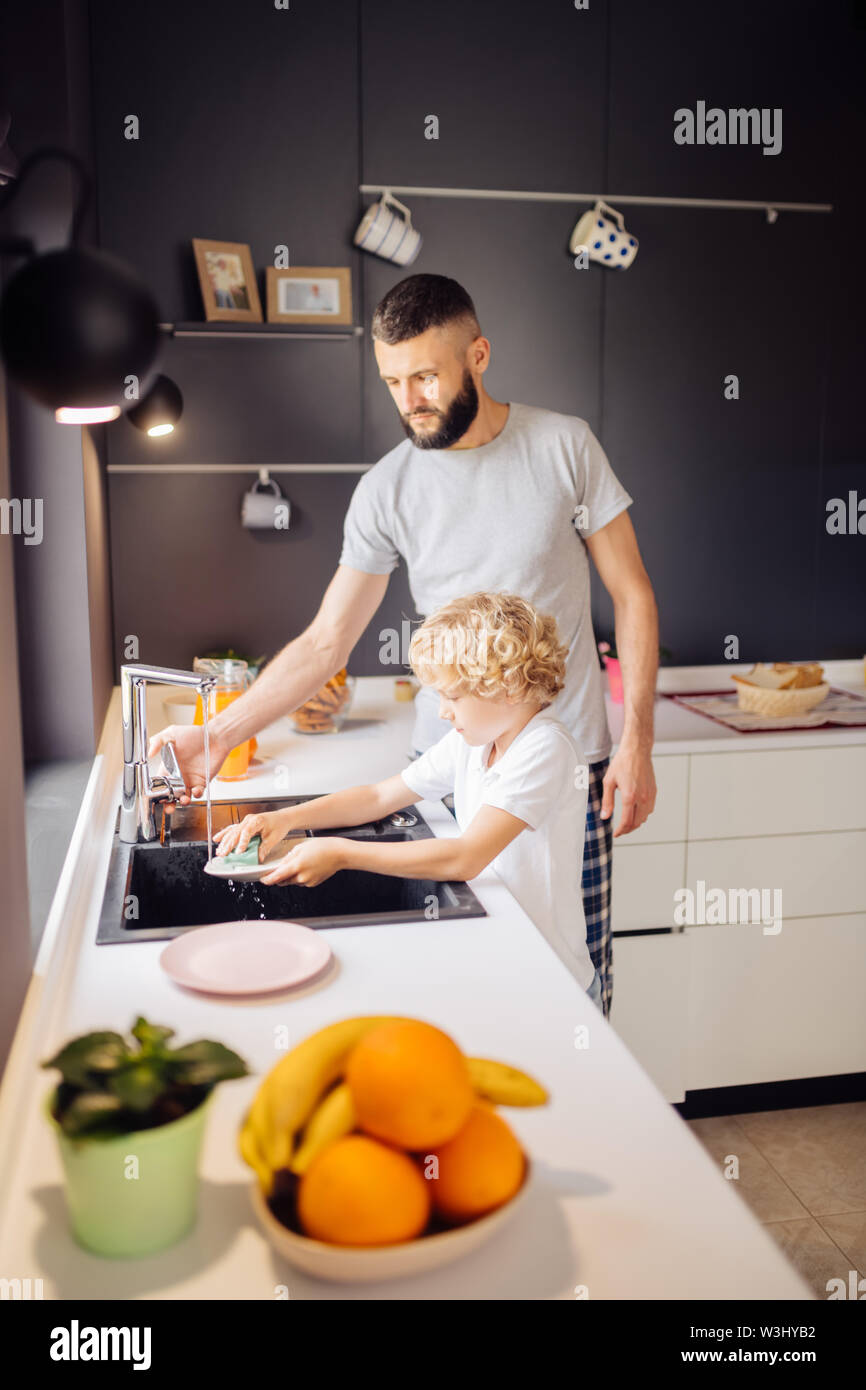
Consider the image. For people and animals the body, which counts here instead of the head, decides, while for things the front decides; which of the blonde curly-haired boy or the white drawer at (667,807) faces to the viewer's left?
the blonde curly-haired boy

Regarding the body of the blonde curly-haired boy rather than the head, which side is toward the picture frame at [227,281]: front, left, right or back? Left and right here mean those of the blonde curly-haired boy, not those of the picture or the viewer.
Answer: right

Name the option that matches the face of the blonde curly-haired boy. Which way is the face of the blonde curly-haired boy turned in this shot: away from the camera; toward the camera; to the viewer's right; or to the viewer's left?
to the viewer's left

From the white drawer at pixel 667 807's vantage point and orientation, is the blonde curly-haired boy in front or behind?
in front

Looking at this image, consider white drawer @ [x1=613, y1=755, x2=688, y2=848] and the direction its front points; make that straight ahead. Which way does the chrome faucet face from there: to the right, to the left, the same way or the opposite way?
to the left

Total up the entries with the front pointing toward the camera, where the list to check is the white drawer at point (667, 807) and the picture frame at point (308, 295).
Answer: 2

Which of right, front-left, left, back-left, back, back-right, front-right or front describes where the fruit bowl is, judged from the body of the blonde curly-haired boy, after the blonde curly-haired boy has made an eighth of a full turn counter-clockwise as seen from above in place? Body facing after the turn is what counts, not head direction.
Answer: front-left

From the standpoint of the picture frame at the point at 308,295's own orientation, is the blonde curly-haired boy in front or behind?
in front

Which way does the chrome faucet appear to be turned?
to the viewer's right

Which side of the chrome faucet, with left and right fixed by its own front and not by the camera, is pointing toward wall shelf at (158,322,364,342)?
left

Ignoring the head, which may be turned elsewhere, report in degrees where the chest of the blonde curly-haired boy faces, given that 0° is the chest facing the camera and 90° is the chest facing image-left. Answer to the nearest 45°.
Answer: approximately 90°

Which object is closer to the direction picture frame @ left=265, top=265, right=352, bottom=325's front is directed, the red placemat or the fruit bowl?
the fruit bowl
